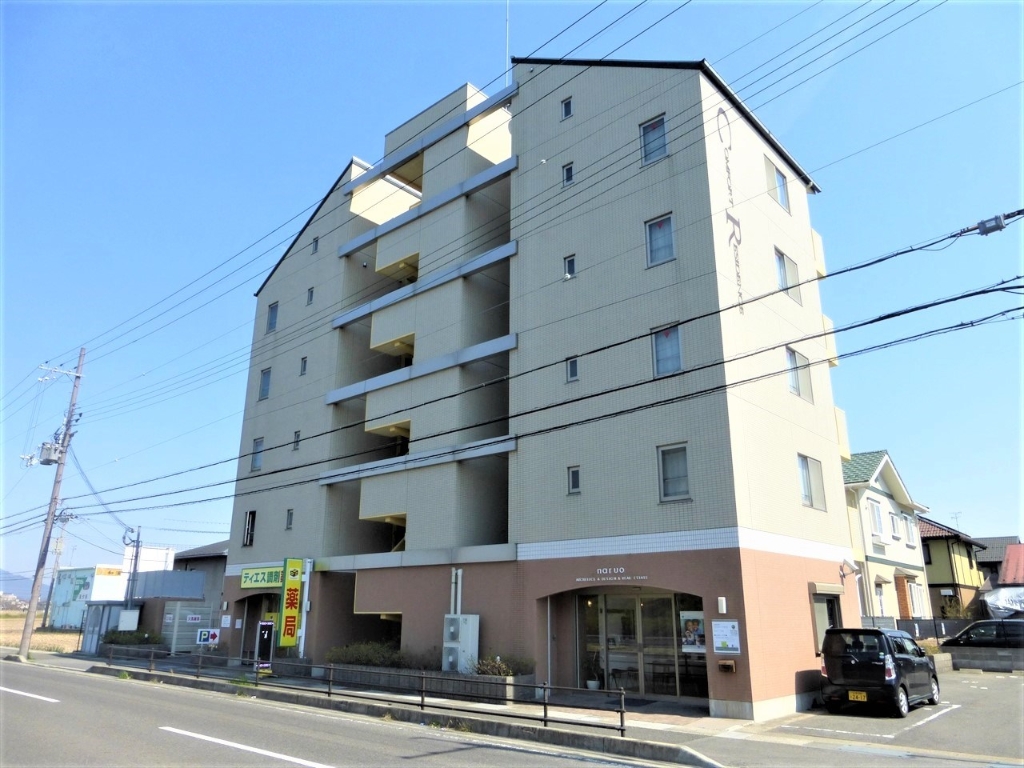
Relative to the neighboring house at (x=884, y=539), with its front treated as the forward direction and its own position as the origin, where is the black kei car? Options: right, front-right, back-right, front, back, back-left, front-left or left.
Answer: front-right

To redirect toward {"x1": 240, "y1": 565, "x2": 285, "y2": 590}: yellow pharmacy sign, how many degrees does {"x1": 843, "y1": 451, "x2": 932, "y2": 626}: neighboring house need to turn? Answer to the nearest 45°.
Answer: approximately 90° to its right

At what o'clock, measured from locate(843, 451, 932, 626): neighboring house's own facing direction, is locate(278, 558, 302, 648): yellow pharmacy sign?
The yellow pharmacy sign is roughly at 3 o'clock from the neighboring house.

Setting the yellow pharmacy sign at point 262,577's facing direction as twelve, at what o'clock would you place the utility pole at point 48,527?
The utility pole is roughly at 3 o'clock from the yellow pharmacy sign.

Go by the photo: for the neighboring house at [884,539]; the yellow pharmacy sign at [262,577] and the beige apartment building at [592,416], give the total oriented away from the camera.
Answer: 0

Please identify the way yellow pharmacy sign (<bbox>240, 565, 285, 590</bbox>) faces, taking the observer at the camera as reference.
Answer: facing the viewer and to the left of the viewer

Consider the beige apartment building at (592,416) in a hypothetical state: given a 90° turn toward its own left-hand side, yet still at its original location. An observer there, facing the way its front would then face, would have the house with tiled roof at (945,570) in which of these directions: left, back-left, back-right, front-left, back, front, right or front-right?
left

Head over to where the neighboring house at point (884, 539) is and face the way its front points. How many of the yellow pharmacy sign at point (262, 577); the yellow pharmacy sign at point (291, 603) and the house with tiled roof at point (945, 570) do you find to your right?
2

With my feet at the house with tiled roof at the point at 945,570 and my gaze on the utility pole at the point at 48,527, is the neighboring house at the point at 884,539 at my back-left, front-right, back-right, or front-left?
front-left

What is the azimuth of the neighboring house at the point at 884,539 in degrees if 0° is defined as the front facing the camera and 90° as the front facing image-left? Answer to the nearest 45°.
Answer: approximately 315°

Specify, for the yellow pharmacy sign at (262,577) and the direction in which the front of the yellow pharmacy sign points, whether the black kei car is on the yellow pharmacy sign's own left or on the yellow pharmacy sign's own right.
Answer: on the yellow pharmacy sign's own left

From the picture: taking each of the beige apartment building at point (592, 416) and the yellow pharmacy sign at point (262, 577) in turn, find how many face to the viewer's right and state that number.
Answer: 0
